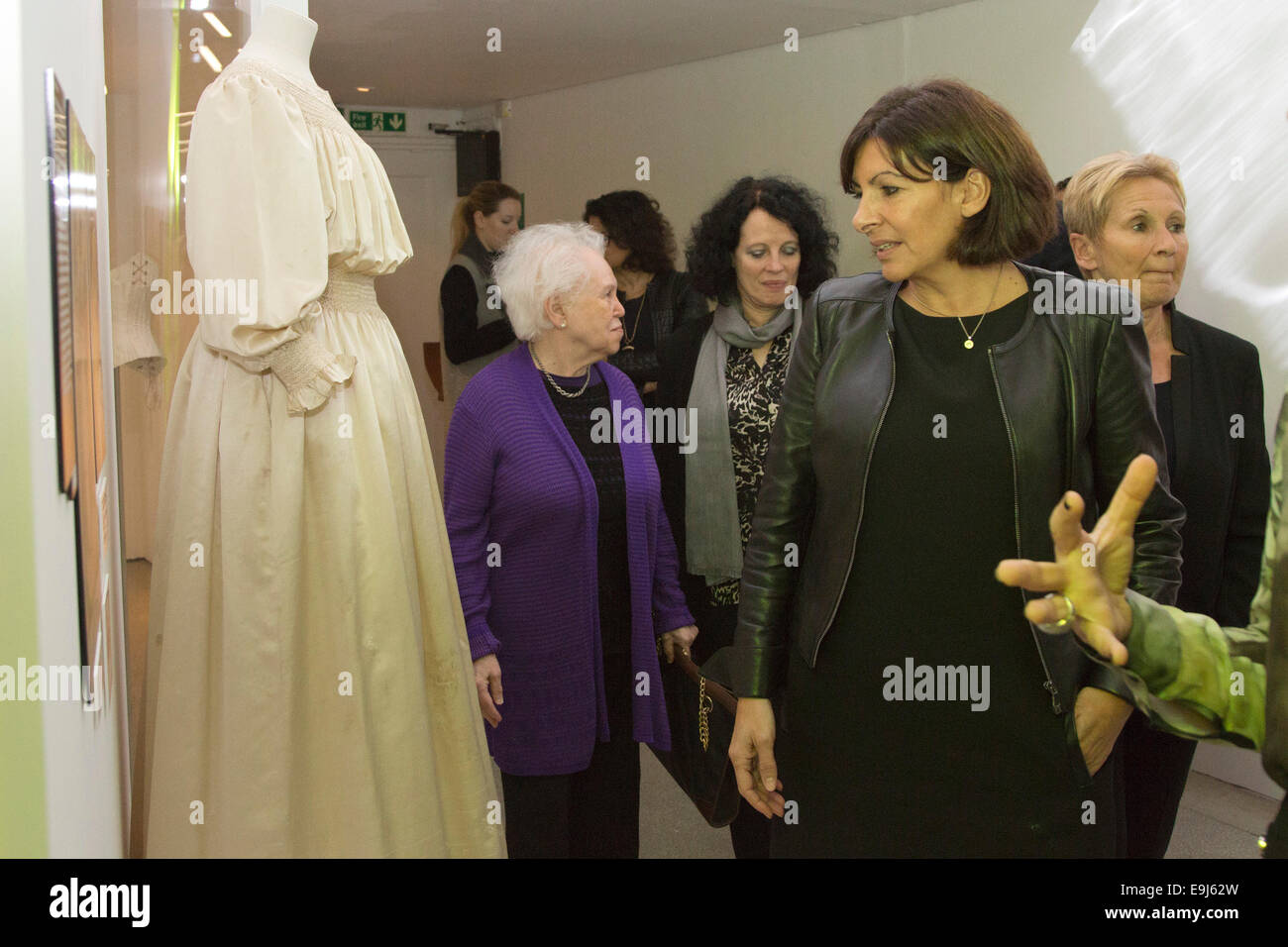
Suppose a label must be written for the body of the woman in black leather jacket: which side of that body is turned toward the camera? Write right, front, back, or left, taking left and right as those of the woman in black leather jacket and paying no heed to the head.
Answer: front

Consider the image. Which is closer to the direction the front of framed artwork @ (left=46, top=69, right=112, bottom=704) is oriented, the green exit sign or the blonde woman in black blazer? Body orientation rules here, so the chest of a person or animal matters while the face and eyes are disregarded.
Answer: the blonde woman in black blazer

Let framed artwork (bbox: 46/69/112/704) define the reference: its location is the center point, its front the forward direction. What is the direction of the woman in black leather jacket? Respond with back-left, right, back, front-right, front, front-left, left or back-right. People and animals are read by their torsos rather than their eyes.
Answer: front

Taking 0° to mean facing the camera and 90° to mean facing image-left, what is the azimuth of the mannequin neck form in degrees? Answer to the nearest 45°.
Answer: approximately 270°

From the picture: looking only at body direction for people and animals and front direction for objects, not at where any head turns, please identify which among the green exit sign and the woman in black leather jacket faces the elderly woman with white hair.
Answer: the green exit sign

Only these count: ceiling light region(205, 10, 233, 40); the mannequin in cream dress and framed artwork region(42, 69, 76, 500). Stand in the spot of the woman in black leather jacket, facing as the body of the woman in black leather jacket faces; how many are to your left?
0

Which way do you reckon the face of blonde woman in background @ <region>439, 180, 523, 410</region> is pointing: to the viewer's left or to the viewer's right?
to the viewer's right

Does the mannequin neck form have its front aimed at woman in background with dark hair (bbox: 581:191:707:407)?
no

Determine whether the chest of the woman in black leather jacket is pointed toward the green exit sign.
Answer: no

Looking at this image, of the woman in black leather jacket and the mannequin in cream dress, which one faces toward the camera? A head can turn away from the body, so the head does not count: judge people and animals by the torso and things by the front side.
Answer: the woman in black leather jacket

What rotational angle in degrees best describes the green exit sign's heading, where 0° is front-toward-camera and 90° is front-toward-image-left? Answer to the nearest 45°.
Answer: approximately 0°

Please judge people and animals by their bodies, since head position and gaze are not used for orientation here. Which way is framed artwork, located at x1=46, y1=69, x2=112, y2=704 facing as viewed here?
to the viewer's right

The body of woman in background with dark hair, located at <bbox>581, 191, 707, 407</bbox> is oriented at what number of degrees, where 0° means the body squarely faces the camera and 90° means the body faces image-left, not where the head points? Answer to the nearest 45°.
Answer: approximately 45°

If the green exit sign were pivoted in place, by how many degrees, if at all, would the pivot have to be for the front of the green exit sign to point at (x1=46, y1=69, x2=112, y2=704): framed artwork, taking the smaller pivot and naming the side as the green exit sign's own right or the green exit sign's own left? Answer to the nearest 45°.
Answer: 0° — it already faces it

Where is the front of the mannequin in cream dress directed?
to the viewer's right

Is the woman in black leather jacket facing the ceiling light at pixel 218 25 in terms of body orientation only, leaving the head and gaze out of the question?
no
